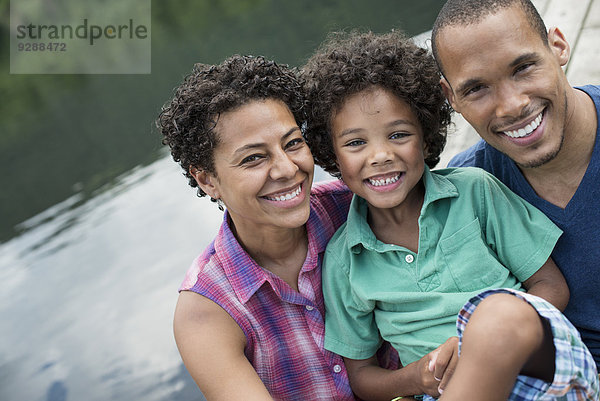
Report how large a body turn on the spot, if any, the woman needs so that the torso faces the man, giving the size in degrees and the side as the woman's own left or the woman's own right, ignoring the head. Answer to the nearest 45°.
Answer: approximately 45° to the woman's own left

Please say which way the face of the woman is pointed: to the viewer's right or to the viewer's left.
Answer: to the viewer's right

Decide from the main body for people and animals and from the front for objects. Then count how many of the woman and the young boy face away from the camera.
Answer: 0

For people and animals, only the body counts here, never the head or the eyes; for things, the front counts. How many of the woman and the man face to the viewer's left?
0

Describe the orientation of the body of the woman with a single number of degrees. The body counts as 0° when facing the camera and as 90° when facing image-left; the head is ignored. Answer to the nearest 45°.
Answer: approximately 315°

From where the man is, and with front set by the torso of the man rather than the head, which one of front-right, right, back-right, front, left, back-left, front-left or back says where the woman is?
right

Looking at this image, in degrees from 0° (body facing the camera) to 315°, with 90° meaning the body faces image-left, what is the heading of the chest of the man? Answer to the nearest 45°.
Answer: approximately 0°
